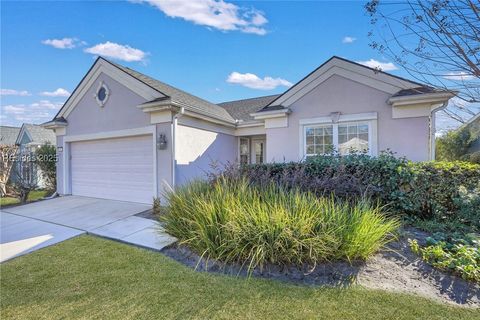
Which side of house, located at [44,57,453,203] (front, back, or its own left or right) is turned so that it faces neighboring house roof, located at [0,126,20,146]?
right

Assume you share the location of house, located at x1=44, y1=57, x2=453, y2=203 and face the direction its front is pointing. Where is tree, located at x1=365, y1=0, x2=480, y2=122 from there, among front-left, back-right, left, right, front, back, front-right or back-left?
left

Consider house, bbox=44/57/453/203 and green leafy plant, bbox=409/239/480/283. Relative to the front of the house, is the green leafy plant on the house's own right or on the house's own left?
on the house's own left

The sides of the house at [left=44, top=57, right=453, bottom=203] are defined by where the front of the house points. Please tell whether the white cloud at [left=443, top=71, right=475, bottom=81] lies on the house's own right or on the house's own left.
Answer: on the house's own left

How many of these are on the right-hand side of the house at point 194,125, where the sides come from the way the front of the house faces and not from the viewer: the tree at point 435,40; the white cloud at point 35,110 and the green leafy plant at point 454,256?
1

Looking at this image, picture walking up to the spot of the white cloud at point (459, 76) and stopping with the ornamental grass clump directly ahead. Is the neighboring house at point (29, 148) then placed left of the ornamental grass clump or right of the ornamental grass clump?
right

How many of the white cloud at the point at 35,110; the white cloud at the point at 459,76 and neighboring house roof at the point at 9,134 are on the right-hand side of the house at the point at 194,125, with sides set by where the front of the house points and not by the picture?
2

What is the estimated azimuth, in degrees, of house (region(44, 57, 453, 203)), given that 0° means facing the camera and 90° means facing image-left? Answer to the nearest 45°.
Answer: approximately 45°

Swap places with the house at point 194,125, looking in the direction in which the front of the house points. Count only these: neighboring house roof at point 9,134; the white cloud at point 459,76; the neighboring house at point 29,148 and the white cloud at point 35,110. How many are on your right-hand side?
3
